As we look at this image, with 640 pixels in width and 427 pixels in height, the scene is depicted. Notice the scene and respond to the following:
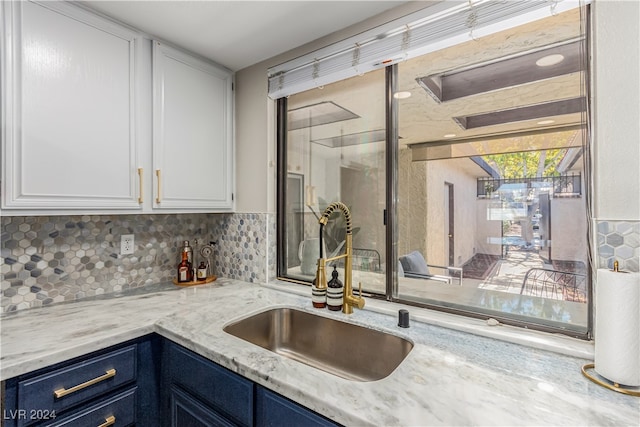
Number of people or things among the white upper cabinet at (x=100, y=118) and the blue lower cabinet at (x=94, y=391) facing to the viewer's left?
0

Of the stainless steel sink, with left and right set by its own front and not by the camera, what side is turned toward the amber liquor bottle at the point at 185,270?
right

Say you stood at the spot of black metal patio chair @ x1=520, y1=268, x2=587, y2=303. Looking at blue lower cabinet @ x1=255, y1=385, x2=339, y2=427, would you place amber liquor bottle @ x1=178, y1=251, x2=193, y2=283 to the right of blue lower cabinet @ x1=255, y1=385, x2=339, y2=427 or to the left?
right

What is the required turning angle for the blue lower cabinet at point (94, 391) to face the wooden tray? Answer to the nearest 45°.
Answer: approximately 90° to its left

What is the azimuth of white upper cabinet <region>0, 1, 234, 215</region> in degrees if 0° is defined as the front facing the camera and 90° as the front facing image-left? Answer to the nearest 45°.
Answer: approximately 315°

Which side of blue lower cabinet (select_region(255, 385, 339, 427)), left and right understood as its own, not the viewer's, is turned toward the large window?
back

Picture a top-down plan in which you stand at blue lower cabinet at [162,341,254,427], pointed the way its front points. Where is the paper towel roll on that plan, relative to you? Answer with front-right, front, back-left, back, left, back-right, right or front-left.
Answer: left
